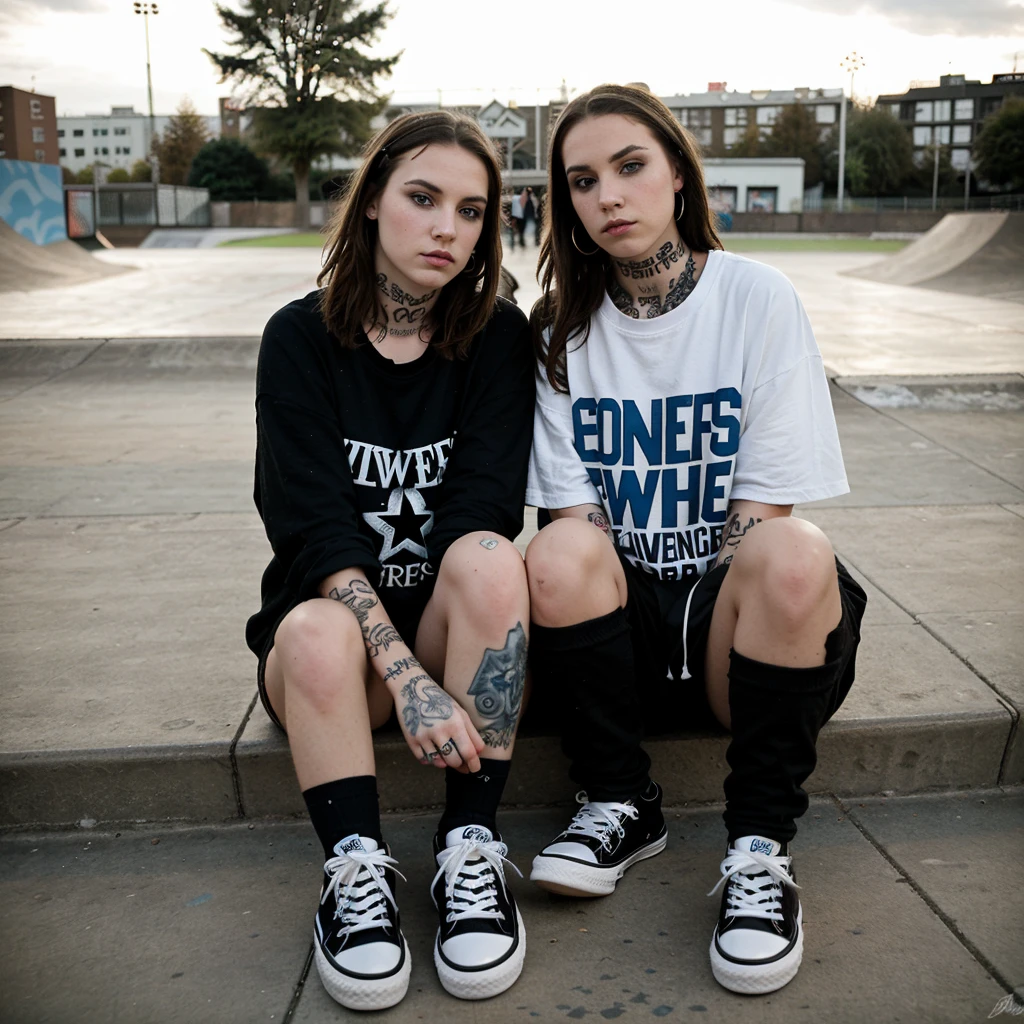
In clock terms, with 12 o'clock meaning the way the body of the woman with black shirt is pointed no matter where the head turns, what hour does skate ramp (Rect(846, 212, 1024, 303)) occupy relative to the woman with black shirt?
The skate ramp is roughly at 7 o'clock from the woman with black shirt.

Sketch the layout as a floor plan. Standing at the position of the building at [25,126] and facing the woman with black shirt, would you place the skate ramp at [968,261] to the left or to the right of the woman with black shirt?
left

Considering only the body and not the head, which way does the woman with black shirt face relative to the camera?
toward the camera

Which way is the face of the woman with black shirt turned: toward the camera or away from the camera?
toward the camera

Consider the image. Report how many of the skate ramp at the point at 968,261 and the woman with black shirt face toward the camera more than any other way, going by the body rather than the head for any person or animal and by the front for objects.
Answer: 1

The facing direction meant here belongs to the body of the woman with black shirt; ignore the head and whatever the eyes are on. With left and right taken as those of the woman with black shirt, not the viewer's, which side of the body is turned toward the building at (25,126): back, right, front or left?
back

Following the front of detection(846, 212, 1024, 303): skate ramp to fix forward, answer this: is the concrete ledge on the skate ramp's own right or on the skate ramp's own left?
on the skate ramp's own left

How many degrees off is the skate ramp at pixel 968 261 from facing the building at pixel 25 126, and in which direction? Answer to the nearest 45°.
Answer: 0° — it already faces it

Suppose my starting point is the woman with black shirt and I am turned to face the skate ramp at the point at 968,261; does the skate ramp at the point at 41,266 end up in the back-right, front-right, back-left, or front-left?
front-left

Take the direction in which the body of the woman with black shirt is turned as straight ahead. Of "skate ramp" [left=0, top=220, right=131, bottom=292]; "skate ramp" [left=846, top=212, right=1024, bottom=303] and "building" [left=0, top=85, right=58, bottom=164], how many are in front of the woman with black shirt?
0

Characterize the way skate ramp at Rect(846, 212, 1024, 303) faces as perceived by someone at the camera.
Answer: facing to the left of the viewer
